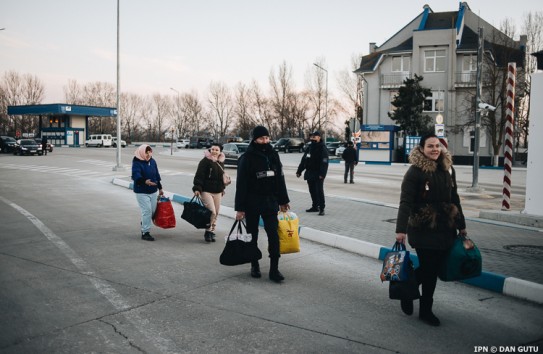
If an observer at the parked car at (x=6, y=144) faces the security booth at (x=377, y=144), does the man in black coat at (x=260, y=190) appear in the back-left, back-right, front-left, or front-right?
front-right

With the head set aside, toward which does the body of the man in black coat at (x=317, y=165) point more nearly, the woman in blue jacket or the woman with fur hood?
the woman in blue jacket

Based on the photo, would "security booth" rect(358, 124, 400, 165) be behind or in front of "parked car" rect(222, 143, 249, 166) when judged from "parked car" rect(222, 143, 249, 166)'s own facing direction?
behind

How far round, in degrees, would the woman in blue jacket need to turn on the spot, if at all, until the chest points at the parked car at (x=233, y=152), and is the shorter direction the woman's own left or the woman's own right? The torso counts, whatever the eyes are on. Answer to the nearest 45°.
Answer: approximately 135° to the woman's own left

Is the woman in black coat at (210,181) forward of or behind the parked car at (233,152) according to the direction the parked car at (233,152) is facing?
forward

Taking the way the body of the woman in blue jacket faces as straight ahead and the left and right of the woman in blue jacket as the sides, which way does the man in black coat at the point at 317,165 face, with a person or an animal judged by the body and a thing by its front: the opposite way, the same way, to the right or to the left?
to the right

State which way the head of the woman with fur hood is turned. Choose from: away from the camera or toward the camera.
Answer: toward the camera

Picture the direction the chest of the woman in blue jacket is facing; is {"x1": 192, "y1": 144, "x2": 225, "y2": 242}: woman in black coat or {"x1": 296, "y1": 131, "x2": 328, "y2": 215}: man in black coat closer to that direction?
the woman in black coat

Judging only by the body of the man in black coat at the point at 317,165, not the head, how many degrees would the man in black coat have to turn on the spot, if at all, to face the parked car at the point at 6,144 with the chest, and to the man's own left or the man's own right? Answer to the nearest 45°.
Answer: approximately 90° to the man's own right

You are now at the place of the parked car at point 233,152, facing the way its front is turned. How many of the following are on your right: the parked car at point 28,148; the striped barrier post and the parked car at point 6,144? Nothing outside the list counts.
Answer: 2

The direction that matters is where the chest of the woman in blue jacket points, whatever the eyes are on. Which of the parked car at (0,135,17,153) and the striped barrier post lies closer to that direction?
the striped barrier post

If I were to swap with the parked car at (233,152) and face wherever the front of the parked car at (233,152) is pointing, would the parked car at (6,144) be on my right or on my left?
on my right

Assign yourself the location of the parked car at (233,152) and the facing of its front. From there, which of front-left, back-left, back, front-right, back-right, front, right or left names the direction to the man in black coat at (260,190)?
front-left

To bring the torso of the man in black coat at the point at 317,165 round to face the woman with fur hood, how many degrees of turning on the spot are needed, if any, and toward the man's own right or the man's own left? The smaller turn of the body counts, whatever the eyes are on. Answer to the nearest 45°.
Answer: approximately 45° to the man's own left
